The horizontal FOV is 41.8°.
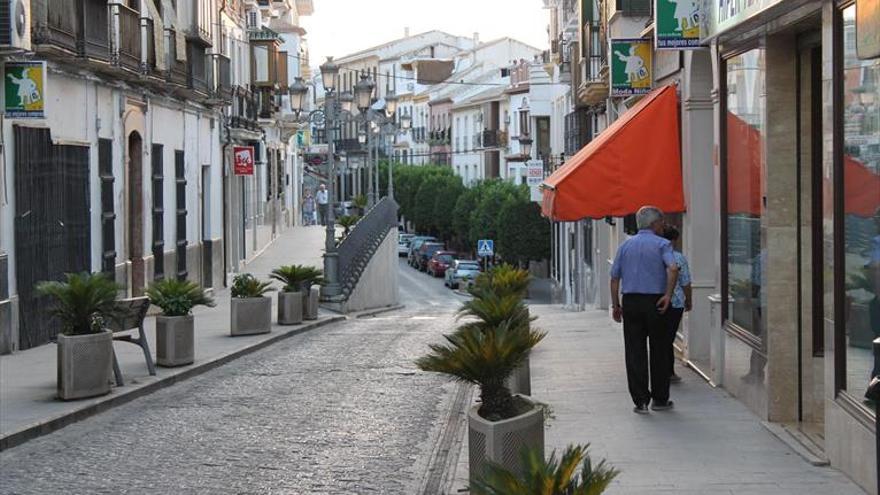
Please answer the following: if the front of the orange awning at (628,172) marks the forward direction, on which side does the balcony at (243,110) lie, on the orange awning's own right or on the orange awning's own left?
on the orange awning's own right

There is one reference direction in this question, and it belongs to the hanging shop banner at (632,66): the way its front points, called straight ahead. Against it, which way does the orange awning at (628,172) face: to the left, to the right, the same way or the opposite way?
to the right

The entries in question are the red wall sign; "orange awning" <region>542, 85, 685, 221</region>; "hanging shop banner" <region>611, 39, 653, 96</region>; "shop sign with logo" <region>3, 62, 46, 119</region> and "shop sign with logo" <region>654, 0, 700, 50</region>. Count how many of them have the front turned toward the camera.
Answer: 4

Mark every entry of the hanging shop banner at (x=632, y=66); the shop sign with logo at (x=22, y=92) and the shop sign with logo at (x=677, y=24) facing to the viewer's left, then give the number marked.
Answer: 0

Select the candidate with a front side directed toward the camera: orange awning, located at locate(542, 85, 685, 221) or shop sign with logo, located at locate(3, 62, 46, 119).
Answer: the shop sign with logo

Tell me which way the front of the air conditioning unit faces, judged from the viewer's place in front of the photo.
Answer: facing the viewer and to the right of the viewer

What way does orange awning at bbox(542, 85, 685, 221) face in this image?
to the viewer's left

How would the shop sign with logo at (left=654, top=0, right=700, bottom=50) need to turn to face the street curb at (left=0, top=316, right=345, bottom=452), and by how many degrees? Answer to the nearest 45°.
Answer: approximately 90° to its right

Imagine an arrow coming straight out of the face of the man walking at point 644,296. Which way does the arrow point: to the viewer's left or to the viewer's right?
to the viewer's right

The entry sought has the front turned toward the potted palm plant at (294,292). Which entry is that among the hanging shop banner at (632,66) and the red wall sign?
the red wall sign

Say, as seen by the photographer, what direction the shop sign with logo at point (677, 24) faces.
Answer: facing the viewer

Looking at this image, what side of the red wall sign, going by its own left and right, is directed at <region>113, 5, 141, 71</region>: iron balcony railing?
front

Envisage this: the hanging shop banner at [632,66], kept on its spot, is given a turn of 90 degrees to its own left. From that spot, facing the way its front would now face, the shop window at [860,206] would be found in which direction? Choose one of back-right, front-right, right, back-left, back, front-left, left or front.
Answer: right

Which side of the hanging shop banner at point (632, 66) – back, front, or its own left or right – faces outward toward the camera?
front

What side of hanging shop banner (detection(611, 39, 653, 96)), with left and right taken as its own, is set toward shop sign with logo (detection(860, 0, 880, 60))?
front

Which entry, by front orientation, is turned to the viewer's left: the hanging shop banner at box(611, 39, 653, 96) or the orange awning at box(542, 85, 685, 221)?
the orange awning

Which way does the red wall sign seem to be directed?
toward the camera

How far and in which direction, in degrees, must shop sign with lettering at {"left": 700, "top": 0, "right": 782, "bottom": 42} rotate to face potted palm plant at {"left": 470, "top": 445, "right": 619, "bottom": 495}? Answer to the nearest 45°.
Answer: approximately 45° to its left
